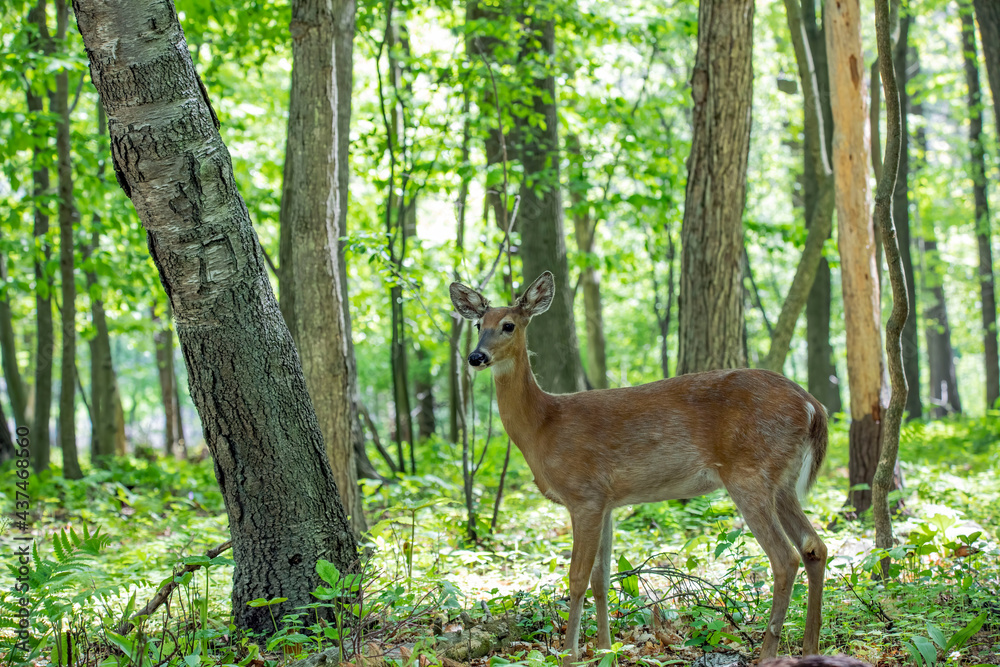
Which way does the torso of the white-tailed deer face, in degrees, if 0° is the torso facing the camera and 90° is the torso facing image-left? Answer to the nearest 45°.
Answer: approximately 90°

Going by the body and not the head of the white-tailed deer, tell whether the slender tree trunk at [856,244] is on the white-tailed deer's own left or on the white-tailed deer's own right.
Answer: on the white-tailed deer's own right

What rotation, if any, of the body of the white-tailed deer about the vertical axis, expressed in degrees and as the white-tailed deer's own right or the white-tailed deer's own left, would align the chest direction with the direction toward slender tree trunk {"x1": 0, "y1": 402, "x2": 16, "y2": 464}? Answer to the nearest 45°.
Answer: approximately 45° to the white-tailed deer's own right
